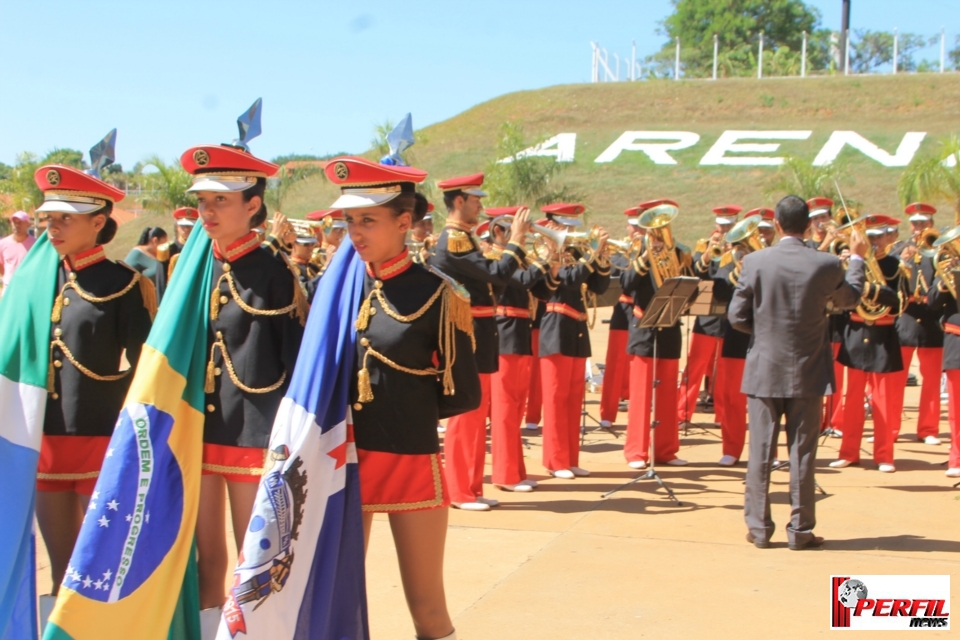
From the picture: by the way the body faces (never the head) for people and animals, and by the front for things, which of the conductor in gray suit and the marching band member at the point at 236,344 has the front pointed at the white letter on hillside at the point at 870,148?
the conductor in gray suit

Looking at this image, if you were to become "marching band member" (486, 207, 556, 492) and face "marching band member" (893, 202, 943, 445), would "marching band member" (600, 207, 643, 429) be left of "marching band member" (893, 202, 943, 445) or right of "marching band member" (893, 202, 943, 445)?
left

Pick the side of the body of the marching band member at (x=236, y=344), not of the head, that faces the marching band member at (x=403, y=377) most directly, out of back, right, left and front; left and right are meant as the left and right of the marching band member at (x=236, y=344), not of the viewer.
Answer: left

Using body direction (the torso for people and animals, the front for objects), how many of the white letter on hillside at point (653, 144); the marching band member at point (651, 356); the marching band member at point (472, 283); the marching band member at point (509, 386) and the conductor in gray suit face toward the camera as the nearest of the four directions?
2

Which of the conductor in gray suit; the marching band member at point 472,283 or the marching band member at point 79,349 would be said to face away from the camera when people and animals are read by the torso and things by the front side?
the conductor in gray suit

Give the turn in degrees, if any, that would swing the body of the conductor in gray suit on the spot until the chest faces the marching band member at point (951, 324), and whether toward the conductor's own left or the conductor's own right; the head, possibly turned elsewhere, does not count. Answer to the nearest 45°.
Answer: approximately 45° to the conductor's own right

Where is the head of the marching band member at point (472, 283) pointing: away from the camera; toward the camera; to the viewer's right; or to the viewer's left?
to the viewer's right

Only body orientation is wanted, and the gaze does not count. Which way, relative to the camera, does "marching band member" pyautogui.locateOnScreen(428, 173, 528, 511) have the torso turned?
to the viewer's right

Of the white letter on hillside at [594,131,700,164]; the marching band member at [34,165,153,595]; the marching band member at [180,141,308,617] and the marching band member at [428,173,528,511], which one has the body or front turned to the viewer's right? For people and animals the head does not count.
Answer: the marching band member at [428,173,528,511]

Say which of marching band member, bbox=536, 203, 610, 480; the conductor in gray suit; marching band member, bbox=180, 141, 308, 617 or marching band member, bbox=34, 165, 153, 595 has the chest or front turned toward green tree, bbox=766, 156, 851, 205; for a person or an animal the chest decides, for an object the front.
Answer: the conductor in gray suit

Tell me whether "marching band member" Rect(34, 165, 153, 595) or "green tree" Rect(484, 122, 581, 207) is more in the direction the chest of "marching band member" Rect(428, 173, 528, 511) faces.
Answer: the green tree

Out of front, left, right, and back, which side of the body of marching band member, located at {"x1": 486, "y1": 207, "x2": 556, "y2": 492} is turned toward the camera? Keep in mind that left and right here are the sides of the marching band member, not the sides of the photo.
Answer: right

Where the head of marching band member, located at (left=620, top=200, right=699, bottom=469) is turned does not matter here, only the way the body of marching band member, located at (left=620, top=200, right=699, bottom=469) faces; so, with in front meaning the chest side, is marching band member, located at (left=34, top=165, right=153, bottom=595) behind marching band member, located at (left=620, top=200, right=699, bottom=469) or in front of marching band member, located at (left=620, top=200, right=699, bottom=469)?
in front

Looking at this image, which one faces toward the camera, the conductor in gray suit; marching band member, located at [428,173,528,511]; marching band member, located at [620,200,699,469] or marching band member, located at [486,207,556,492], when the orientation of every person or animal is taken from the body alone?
marching band member, located at [620,200,699,469]

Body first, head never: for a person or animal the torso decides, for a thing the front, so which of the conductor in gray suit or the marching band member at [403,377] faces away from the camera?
the conductor in gray suit

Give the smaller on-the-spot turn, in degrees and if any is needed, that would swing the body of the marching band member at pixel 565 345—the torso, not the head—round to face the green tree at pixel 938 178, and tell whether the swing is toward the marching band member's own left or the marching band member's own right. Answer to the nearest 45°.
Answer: approximately 90° to the marching band member's own left

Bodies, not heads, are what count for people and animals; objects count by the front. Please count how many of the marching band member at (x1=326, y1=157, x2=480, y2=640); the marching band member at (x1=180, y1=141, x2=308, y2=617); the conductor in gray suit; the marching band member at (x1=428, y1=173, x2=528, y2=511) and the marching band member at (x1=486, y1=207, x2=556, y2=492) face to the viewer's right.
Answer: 2

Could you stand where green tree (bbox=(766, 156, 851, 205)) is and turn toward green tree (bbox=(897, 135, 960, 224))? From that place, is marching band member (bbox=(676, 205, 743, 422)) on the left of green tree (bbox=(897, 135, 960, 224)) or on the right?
right

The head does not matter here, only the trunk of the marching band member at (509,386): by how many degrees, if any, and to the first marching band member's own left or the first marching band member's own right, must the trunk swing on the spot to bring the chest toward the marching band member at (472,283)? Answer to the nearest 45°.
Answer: approximately 90° to the first marching band member's own right

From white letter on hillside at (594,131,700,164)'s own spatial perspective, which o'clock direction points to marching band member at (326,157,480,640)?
The marching band member is roughly at 12 o'clock from the white letter on hillside.

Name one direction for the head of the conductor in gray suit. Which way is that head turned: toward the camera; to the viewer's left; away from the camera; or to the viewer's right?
away from the camera

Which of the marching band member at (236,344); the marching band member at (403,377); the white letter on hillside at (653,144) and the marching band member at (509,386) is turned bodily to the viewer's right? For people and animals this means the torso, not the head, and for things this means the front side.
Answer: the marching band member at (509,386)
